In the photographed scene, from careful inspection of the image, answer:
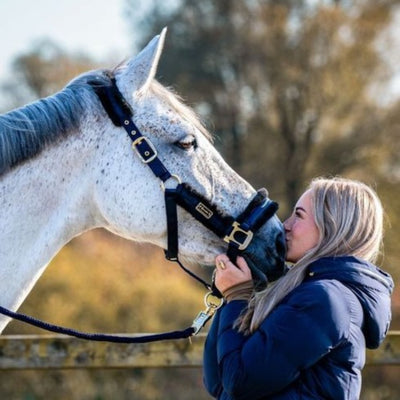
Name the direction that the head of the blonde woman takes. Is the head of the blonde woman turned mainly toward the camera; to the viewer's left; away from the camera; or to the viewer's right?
to the viewer's left

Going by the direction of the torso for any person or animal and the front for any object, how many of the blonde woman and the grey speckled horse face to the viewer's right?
1

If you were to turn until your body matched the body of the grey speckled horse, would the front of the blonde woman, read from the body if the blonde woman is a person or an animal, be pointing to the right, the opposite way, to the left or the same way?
the opposite way

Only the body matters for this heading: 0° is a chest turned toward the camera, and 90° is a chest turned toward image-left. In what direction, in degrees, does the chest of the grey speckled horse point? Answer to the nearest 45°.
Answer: approximately 270°

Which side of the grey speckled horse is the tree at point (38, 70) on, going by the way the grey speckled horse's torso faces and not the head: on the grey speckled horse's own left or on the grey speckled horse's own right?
on the grey speckled horse's own left

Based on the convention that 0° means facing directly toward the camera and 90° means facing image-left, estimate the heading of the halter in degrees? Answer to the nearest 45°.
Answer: approximately 270°

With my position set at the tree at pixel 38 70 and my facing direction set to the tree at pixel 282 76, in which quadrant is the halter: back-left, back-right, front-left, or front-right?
front-right

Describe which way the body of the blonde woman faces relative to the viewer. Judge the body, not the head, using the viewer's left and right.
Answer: facing to the left of the viewer
